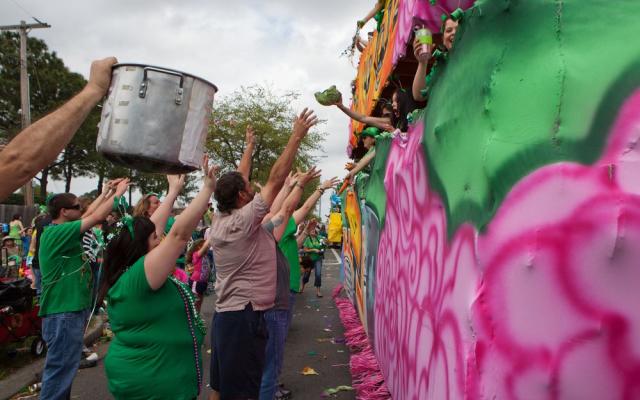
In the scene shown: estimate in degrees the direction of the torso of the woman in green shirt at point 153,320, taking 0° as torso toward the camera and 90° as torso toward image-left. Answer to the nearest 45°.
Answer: approximately 270°

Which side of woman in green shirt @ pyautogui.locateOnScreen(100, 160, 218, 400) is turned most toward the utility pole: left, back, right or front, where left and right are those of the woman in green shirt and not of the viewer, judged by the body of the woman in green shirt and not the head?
left

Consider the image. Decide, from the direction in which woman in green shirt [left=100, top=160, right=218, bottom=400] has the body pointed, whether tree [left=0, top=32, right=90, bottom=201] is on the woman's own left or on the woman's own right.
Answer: on the woman's own left

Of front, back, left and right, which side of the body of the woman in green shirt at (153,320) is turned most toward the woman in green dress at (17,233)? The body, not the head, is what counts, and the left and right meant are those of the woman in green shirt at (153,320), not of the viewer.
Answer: left

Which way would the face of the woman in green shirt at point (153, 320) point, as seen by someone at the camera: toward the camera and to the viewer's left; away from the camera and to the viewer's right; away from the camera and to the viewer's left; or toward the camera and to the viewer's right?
away from the camera and to the viewer's right
